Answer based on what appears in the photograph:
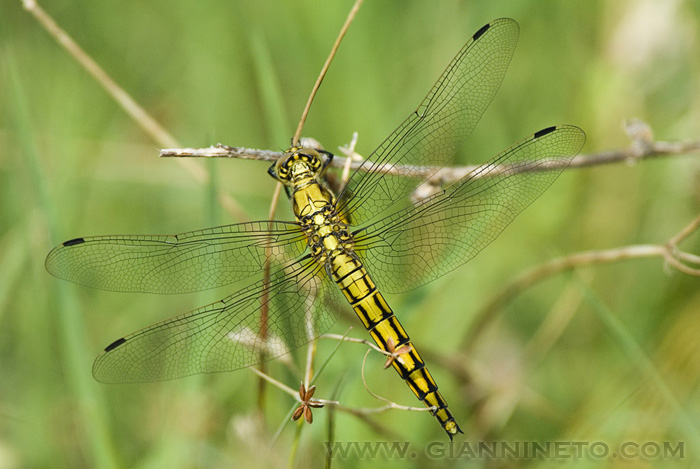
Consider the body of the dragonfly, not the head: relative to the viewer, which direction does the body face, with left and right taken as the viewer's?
facing away from the viewer and to the left of the viewer

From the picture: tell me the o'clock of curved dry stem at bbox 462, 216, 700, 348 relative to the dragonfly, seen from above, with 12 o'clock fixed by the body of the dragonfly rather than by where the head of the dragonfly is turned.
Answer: The curved dry stem is roughly at 4 o'clock from the dragonfly.
